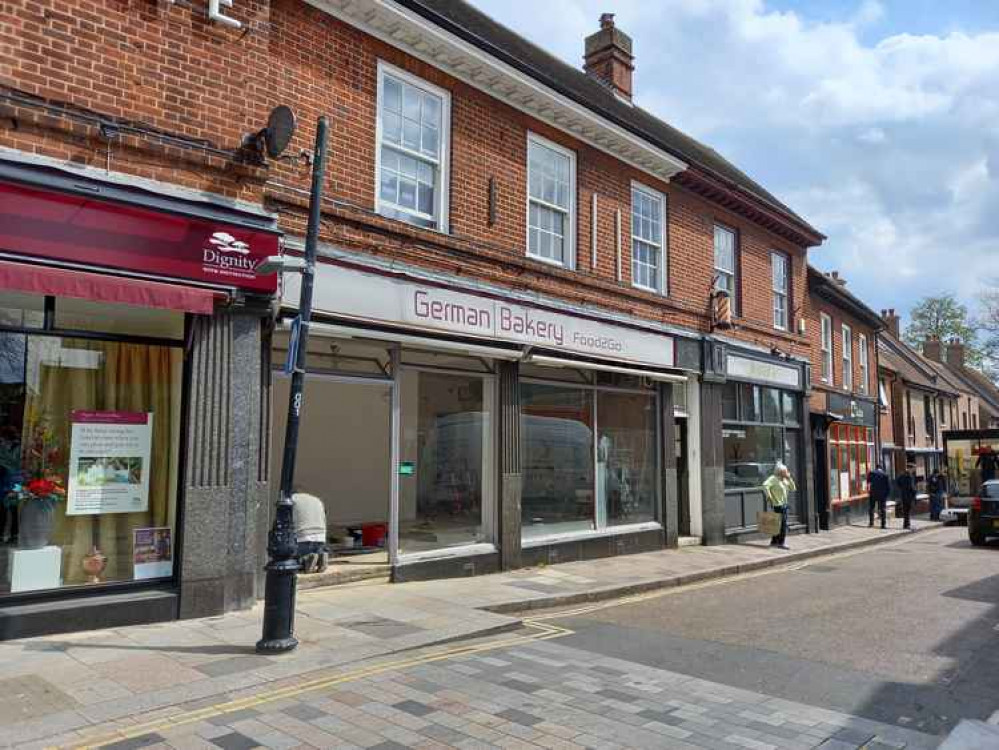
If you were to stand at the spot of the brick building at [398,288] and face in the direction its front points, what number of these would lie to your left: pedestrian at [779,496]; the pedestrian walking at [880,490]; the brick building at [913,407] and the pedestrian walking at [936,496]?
4

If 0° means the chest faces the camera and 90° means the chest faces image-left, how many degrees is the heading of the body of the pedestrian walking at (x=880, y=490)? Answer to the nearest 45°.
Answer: approximately 180°

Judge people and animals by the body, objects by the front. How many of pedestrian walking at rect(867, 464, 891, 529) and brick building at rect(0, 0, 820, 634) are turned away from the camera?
1

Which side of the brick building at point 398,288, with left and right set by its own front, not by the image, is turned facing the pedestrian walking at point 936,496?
left

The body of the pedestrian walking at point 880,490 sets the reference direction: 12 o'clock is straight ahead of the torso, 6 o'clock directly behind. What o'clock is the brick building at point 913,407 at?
The brick building is roughly at 12 o'clock from the pedestrian walking.

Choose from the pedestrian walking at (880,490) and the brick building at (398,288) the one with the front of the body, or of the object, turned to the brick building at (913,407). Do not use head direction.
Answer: the pedestrian walking

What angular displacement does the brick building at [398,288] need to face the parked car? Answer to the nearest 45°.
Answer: approximately 90° to its left

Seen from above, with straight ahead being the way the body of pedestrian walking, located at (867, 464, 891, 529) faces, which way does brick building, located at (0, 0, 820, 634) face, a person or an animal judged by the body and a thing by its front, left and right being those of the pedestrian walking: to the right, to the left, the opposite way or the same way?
to the right

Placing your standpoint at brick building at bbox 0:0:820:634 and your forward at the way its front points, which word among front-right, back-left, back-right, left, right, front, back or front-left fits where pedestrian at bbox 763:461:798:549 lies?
left

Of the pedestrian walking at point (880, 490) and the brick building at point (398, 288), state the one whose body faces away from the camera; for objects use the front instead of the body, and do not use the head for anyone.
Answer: the pedestrian walking

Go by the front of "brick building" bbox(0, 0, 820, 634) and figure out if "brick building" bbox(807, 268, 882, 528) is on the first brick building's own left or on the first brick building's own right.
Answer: on the first brick building's own left

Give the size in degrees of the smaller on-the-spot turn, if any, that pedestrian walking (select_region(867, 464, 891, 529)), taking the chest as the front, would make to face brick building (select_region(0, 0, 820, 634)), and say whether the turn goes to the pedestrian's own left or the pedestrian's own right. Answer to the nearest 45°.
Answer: approximately 180°

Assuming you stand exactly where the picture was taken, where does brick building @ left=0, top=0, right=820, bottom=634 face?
facing the viewer and to the right of the viewer

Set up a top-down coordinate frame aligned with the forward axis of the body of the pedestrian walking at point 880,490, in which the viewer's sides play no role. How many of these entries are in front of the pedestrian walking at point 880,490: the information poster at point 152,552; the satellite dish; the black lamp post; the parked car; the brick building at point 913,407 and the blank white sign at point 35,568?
1
